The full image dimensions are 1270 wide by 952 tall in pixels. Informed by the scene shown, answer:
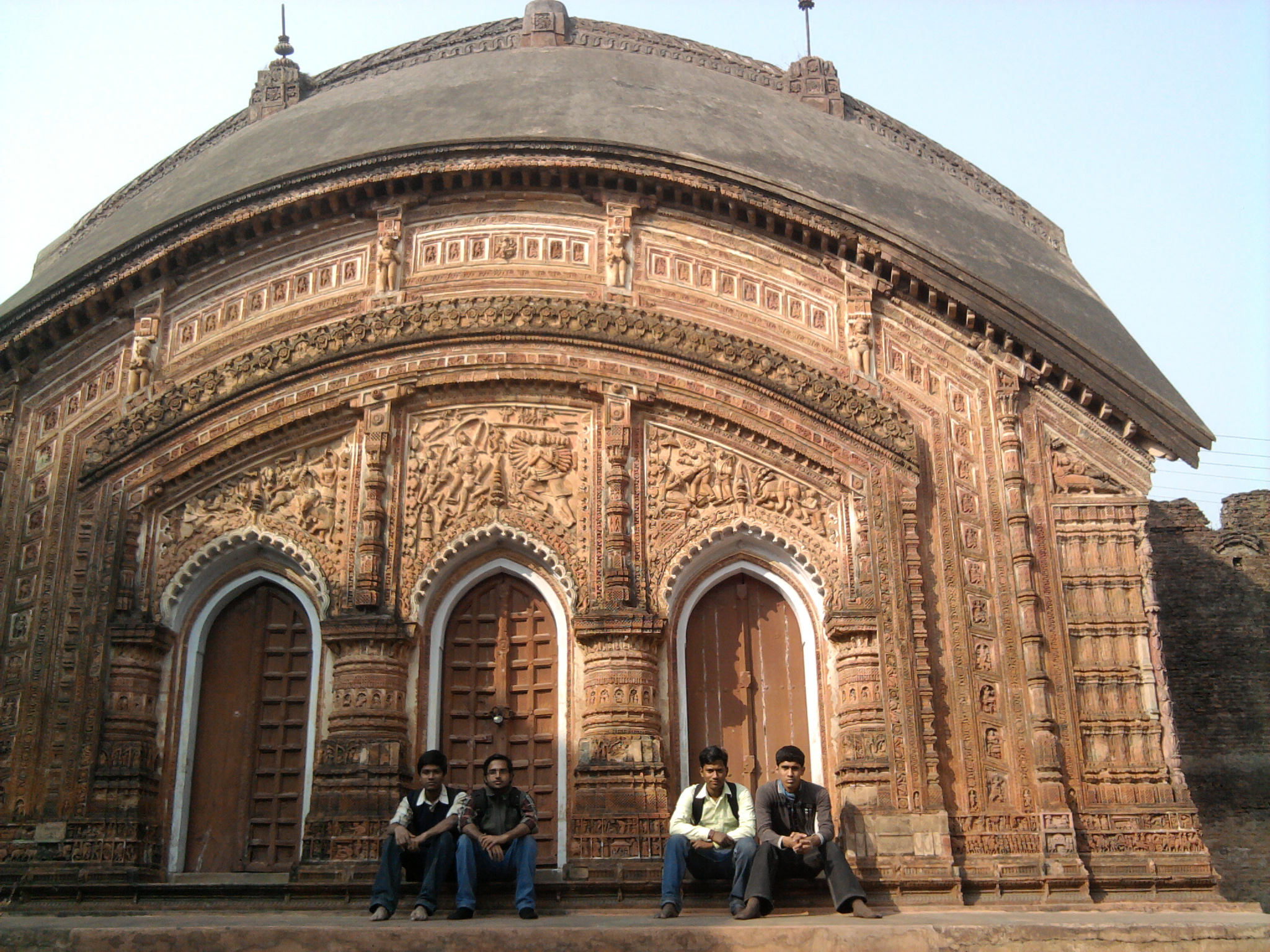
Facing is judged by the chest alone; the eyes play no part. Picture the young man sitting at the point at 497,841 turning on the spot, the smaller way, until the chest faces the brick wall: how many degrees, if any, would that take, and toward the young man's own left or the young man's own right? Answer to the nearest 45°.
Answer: approximately 135° to the young man's own left

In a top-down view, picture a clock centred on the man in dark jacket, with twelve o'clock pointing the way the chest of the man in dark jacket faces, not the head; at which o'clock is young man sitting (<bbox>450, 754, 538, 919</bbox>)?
The young man sitting is roughly at 3 o'clock from the man in dark jacket.

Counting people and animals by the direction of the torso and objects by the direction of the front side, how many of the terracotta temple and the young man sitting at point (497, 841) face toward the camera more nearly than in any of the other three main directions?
2

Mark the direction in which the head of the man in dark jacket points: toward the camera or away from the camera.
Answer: toward the camera

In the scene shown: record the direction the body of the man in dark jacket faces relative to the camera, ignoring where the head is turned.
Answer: toward the camera

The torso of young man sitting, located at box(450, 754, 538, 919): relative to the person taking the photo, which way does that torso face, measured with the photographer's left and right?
facing the viewer

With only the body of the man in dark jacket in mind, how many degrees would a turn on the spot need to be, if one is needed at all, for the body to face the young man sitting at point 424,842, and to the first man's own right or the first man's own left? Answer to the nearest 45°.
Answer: approximately 90° to the first man's own right

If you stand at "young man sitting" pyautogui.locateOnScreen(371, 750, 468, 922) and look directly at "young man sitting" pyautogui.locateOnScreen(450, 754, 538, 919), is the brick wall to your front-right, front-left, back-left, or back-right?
front-left

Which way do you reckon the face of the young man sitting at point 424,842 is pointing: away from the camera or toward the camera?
toward the camera

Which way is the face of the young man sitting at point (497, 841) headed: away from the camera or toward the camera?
toward the camera

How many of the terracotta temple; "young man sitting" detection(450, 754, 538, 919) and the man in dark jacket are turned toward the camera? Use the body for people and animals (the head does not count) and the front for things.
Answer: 3
